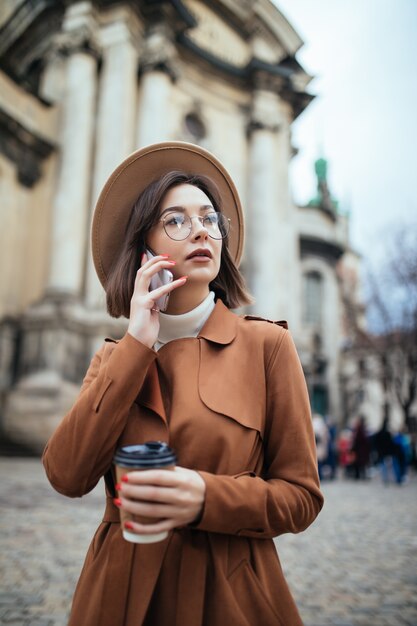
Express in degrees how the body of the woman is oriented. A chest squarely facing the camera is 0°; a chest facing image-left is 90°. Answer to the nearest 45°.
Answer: approximately 0°

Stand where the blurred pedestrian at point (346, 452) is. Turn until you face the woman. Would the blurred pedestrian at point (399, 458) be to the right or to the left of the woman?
left

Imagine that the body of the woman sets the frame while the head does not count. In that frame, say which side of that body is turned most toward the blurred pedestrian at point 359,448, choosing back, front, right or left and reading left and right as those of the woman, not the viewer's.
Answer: back

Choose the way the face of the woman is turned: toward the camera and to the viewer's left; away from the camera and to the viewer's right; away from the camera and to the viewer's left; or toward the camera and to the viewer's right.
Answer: toward the camera and to the viewer's right

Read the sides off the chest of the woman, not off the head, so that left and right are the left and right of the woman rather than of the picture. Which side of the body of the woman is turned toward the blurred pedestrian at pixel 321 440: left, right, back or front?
back
